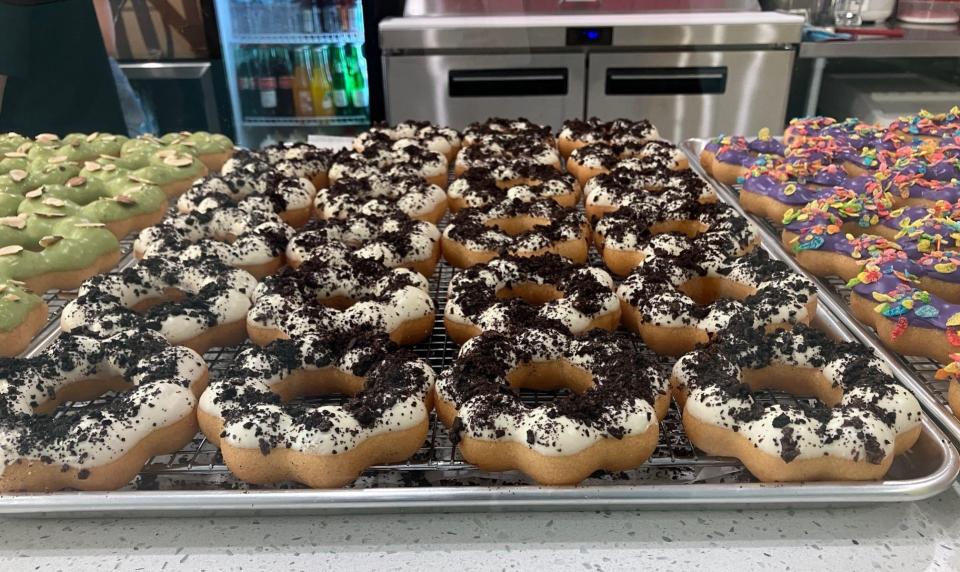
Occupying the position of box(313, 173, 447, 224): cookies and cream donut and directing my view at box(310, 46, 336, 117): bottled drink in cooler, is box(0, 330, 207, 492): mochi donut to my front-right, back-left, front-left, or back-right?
back-left

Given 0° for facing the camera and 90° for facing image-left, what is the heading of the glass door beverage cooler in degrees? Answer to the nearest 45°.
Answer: approximately 0°

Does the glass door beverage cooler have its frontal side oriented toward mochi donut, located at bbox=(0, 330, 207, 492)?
yes

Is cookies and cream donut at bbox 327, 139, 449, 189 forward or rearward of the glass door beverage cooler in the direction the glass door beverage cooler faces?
forward

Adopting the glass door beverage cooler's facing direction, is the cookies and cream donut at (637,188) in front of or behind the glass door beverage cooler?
in front

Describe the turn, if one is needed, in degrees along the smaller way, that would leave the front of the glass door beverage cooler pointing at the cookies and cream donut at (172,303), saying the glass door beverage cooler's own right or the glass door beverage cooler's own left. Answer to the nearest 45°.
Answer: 0° — it already faces it

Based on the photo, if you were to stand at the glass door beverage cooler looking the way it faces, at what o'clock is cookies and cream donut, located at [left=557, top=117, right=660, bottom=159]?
The cookies and cream donut is roughly at 11 o'clock from the glass door beverage cooler.

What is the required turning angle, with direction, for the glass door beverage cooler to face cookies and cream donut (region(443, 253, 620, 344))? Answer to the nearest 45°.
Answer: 0° — it already faces it

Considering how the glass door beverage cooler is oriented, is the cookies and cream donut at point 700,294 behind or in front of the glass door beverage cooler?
in front
